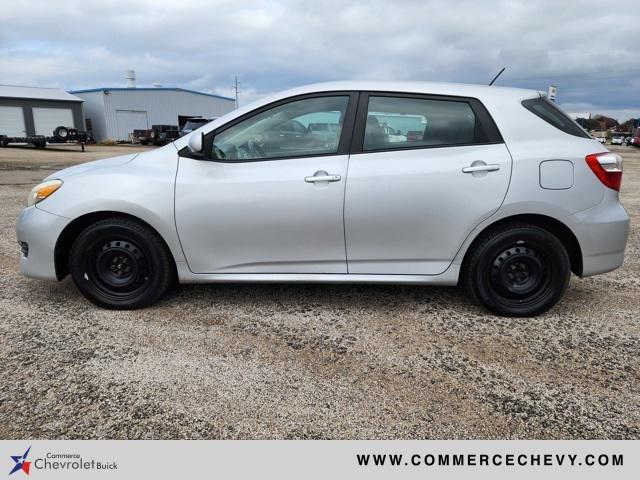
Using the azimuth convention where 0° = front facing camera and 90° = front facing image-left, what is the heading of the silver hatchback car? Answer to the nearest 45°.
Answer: approximately 90°

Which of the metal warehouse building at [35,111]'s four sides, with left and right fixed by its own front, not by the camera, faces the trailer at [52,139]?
front

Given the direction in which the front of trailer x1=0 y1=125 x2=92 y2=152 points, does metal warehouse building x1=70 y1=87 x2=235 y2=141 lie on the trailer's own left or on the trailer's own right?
on the trailer's own left

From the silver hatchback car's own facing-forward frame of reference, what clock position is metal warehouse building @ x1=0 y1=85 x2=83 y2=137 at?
The metal warehouse building is roughly at 2 o'clock from the silver hatchback car.

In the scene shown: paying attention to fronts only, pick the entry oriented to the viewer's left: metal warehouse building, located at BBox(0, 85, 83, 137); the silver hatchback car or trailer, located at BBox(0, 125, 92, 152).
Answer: the silver hatchback car

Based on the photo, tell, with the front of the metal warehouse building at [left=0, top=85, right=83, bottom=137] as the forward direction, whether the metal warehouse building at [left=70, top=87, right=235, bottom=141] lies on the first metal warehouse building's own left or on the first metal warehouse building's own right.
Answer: on the first metal warehouse building's own left

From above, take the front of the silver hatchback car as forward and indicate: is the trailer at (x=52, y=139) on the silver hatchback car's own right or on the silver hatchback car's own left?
on the silver hatchback car's own right

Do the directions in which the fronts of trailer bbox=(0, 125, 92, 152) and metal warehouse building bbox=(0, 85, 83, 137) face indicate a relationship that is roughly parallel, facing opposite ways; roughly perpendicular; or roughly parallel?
roughly perpendicular

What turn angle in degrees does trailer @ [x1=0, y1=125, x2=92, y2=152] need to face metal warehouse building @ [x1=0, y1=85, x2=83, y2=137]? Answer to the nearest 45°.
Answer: approximately 90° to its left

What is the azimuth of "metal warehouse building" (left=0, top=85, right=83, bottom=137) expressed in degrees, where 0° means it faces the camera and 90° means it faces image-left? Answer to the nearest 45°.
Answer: approximately 0°

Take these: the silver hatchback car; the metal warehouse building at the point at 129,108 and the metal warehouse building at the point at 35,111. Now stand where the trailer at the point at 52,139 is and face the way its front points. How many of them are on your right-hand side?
1

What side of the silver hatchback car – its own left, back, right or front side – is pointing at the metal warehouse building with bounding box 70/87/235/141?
right
